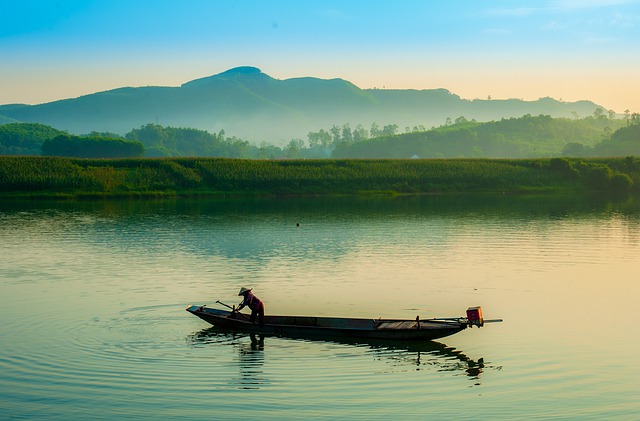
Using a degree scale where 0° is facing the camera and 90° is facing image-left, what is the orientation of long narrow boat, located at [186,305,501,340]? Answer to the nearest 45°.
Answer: approximately 90°

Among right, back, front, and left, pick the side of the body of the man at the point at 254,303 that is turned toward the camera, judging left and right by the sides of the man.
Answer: left

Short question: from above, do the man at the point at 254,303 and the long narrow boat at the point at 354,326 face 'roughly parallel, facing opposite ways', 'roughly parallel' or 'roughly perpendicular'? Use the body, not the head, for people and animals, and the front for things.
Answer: roughly parallel

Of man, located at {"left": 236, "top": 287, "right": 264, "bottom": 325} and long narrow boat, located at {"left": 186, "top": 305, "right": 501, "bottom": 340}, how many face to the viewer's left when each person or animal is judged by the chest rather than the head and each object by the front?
2
